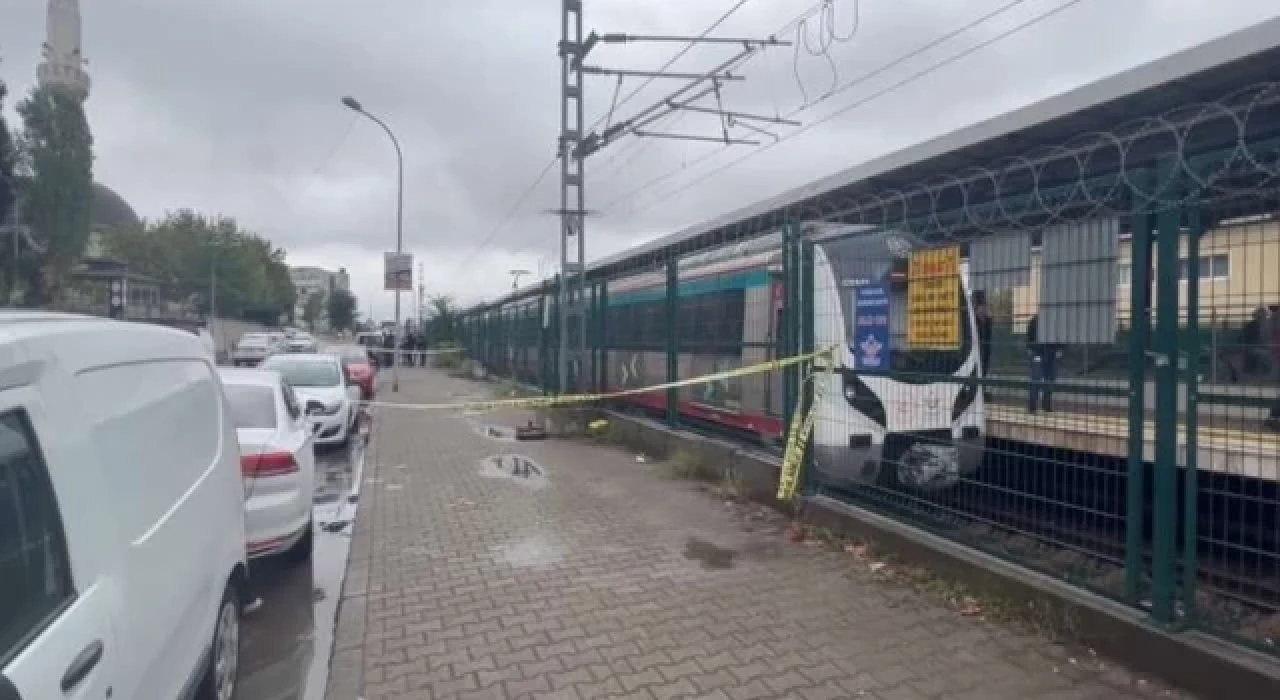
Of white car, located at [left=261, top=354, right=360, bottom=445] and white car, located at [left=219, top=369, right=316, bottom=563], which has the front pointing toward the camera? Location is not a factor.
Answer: white car, located at [left=261, top=354, right=360, bottom=445]

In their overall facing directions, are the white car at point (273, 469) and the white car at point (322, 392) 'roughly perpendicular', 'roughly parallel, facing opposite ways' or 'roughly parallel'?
roughly parallel, facing opposite ways

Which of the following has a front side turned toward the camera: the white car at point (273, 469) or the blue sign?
the blue sign

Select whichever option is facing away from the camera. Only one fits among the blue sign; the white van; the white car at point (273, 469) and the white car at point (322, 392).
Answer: the white car at point (273, 469)

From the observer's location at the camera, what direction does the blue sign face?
facing the viewer

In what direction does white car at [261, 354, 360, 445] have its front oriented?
toward the camera

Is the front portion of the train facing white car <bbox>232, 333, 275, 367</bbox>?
no

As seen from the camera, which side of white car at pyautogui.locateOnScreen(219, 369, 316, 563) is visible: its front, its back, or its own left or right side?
back

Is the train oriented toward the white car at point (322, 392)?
no

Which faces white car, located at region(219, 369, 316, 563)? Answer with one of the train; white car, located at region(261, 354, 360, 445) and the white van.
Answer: white car, located at region(261, 354, 360, 445)

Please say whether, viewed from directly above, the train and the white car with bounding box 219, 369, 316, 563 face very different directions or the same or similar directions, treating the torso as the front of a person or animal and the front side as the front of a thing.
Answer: very different directions

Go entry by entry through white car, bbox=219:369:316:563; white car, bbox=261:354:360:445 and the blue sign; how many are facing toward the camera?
2

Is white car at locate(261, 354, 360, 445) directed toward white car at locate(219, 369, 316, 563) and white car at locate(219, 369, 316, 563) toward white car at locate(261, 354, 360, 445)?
yes
